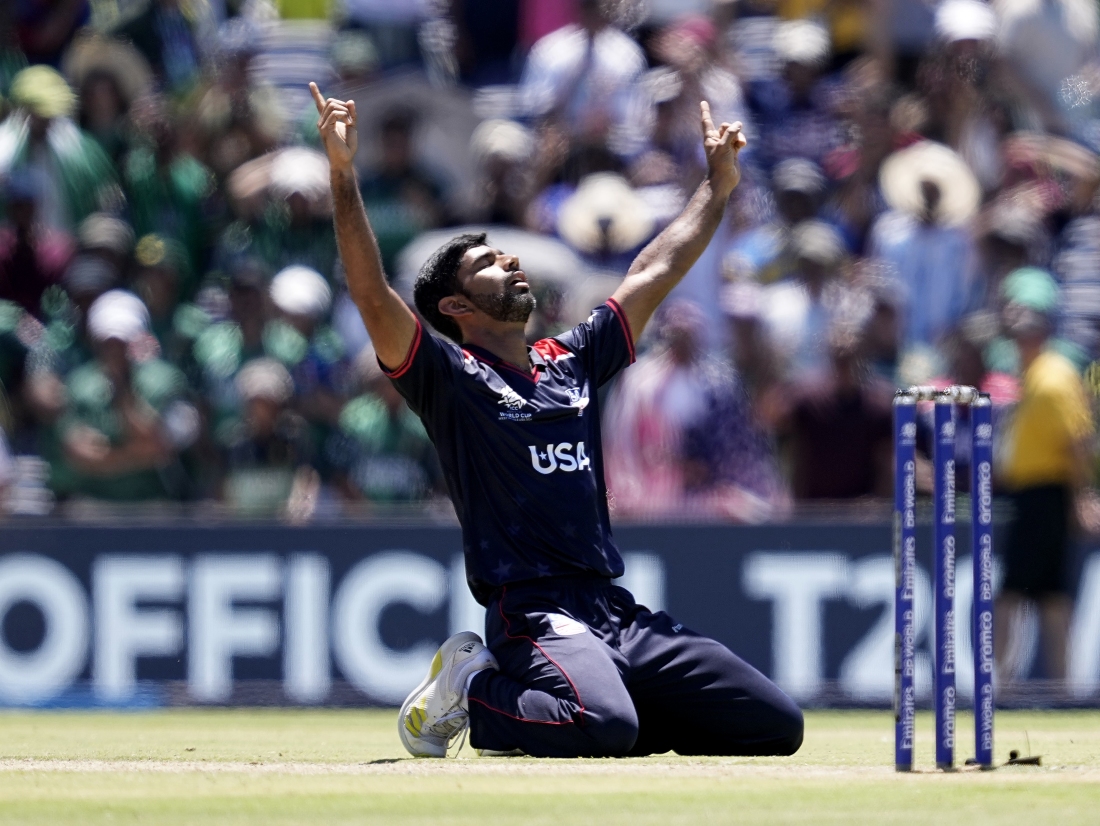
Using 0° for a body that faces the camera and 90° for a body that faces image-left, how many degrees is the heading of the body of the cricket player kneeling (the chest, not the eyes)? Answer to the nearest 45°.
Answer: approximately 315°

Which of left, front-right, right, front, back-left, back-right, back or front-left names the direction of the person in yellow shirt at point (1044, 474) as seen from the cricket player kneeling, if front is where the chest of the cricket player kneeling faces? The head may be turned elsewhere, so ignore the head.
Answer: left
